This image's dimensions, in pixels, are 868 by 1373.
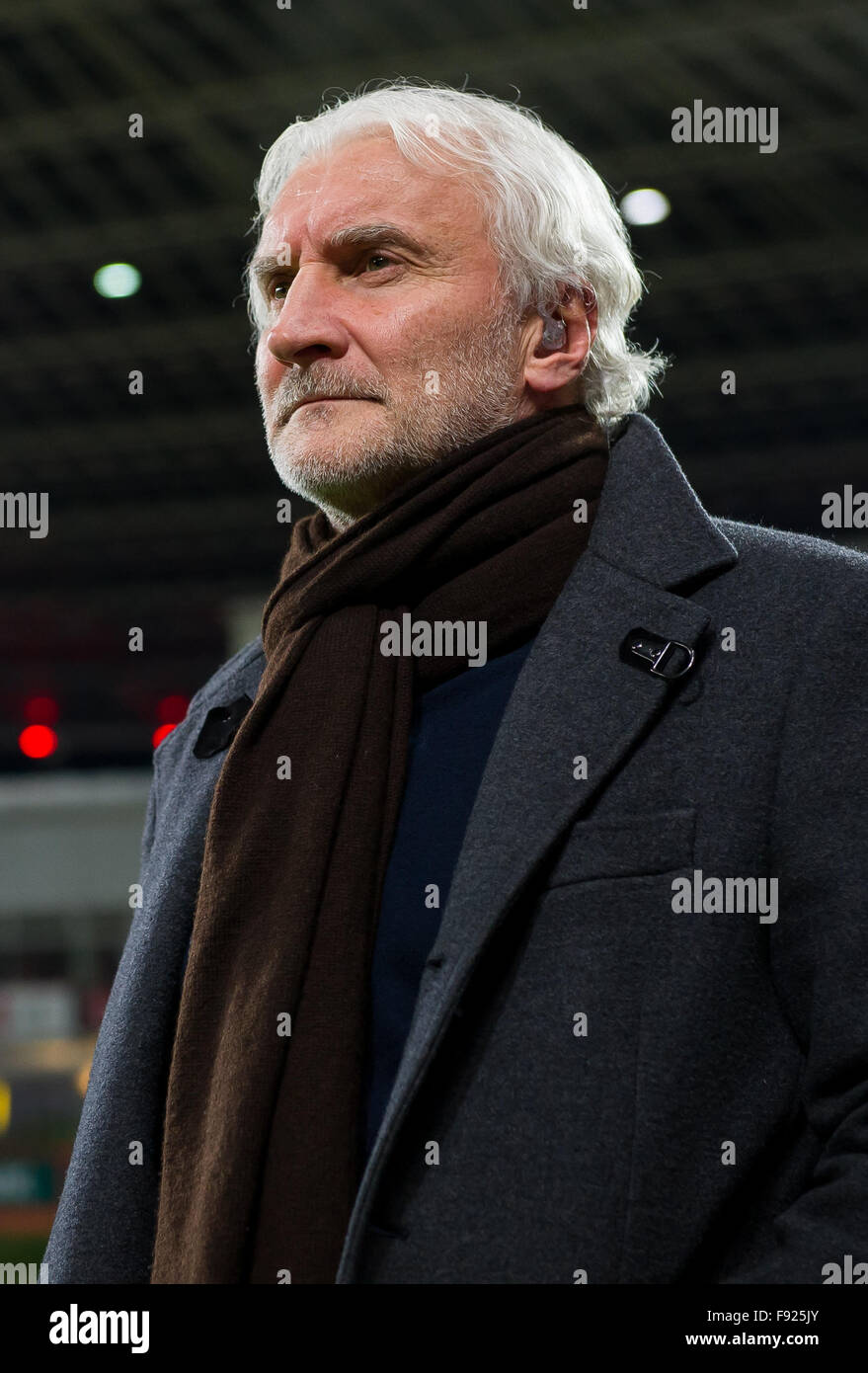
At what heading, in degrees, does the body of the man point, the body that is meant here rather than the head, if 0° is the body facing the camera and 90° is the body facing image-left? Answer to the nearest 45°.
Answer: approximately 45°
